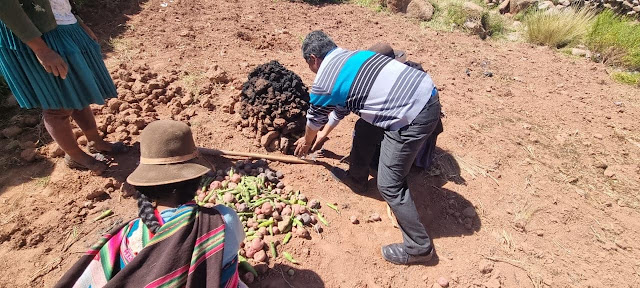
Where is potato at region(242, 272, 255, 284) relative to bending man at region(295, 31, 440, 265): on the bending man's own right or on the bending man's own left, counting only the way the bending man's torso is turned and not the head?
on the bending man's own left

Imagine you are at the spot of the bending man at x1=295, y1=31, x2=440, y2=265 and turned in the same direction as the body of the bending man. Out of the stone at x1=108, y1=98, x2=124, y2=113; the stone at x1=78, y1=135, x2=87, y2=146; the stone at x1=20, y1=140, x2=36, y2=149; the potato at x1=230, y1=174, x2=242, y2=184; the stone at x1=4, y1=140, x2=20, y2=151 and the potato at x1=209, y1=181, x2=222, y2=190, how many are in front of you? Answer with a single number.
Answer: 6

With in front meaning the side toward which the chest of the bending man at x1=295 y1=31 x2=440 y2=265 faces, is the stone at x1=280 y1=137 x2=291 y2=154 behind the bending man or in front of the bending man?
in front

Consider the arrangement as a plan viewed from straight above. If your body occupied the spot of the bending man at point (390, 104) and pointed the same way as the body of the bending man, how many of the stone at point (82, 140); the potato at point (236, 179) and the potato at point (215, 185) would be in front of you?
3

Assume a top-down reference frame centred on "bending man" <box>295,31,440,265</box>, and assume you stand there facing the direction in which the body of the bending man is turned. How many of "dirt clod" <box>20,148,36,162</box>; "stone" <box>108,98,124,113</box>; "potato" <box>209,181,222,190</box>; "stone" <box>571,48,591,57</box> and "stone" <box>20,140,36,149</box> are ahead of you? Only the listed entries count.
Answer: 4

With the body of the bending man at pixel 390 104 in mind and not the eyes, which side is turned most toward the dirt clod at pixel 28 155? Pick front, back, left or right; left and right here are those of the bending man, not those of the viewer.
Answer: front

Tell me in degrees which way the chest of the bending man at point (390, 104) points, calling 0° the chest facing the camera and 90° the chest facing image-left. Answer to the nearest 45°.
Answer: approximately 90°

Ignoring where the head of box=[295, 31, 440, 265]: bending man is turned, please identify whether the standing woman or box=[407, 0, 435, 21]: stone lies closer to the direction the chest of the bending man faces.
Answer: the standing woman

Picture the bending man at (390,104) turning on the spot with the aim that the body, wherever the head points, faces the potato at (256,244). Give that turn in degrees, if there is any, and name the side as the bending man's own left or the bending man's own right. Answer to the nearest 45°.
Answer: approximately 45° to the bending man's own left

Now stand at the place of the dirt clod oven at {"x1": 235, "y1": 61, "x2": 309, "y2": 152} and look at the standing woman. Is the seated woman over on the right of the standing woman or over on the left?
left

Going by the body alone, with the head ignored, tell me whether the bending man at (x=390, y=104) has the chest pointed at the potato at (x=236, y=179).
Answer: yes

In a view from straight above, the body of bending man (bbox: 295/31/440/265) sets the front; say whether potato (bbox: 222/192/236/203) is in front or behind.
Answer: in front

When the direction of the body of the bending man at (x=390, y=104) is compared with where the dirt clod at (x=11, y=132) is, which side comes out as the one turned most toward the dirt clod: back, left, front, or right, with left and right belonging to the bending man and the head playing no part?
front

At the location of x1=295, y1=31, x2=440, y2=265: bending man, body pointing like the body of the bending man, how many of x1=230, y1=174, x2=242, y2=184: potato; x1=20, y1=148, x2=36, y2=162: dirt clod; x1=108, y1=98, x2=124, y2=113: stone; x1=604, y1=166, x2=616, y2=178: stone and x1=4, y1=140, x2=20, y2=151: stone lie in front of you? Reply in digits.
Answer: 4

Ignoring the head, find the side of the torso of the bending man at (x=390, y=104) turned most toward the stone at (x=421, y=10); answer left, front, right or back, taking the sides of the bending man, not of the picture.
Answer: right

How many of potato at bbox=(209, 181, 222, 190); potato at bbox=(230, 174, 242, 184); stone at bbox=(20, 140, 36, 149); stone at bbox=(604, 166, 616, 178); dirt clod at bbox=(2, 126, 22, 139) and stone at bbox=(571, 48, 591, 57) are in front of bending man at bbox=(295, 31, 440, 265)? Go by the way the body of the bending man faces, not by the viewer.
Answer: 4

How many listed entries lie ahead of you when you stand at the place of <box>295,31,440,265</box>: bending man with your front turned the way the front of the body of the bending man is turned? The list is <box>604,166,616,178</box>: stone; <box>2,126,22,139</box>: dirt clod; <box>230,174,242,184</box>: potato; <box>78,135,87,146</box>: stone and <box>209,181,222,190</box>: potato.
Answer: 4

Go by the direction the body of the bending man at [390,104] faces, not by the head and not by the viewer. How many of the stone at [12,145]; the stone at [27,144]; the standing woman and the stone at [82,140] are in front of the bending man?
4
